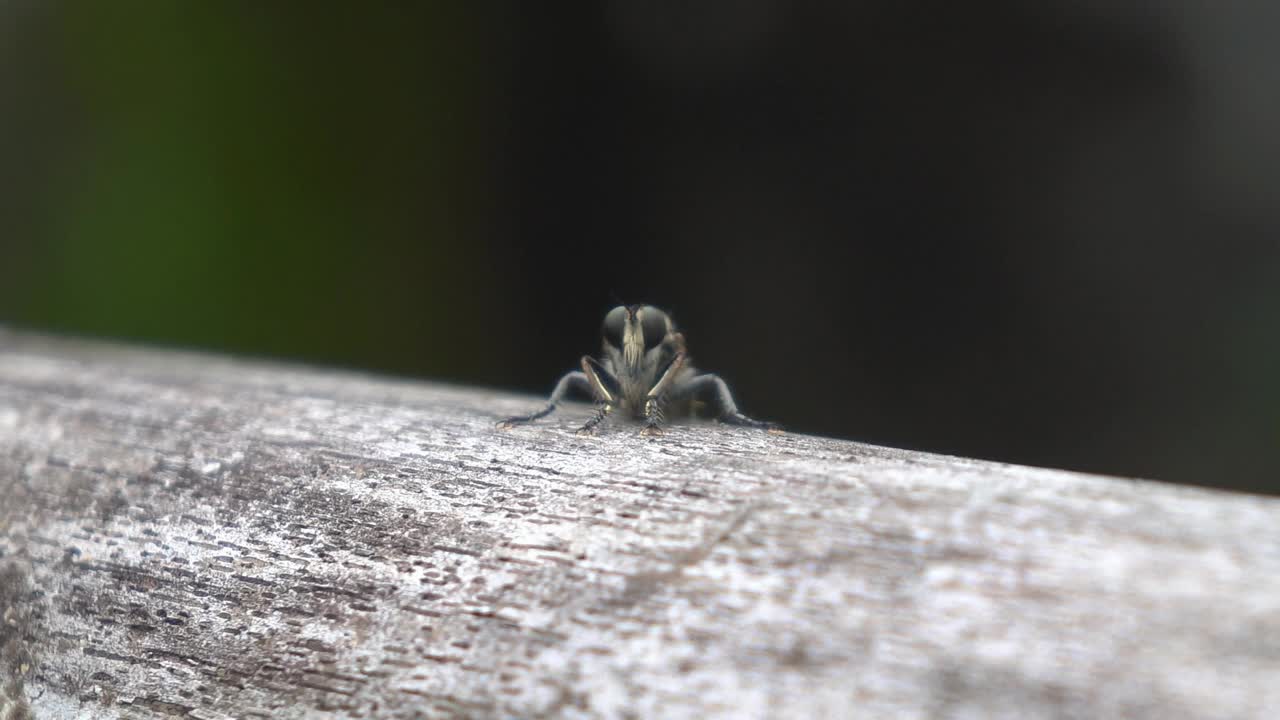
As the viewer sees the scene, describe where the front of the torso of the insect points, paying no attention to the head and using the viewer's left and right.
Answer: facing the viewer
